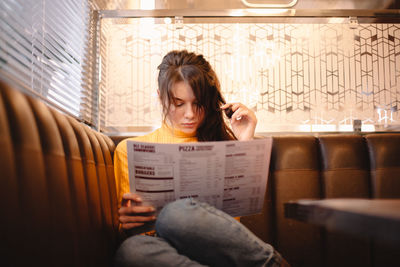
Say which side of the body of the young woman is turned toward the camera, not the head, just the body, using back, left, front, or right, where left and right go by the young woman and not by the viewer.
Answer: front

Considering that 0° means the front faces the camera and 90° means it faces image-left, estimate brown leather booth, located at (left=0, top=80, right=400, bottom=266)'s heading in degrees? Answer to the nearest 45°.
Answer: approximately 315°

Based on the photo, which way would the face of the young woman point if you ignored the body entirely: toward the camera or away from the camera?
toward the camera
